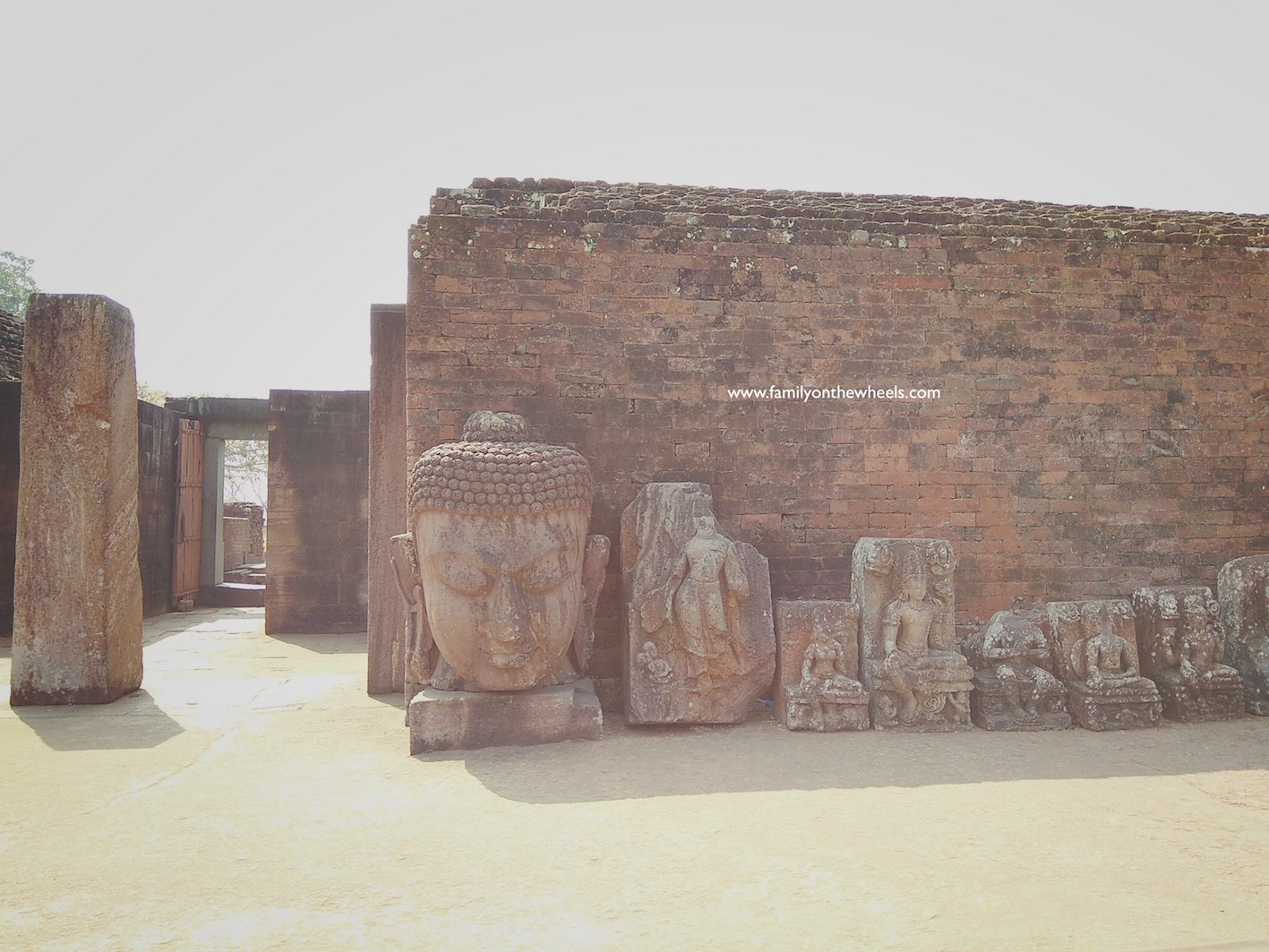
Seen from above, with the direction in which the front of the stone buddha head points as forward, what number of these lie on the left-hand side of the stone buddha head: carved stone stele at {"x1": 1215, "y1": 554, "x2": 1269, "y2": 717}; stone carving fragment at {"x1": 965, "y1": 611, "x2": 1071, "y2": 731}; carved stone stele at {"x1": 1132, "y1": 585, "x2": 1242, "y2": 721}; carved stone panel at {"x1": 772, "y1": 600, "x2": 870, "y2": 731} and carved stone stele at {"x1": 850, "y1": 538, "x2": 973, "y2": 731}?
5

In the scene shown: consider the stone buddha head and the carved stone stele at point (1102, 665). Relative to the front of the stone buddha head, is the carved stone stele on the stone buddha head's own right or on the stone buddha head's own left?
on the stone buddha head's own left

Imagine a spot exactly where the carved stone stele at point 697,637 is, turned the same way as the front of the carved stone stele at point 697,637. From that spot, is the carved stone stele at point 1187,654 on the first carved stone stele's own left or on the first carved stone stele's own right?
on the first carved stone stele's own left

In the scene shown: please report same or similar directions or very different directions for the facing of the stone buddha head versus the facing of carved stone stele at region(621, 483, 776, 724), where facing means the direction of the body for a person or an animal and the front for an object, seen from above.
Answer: same or similar directions

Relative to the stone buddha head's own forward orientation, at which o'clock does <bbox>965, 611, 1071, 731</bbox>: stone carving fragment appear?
The stone carving fragment is roughly at 9 o'clock from the stone buddha head.

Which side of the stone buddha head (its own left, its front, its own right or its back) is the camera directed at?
front

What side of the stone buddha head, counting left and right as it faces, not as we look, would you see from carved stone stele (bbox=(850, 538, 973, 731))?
left

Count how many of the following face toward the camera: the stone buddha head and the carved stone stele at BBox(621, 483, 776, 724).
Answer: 2

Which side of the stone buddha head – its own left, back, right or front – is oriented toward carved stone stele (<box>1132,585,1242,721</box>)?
left

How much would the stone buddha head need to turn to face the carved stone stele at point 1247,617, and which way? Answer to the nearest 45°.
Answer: approximately 90° to its left

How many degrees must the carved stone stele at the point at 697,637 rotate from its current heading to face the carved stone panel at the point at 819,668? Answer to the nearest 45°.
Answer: approximately 90° to its left

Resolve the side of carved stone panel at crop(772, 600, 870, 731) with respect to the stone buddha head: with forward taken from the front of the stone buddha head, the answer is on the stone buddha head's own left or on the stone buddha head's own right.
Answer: on the stone buddha head's own left
